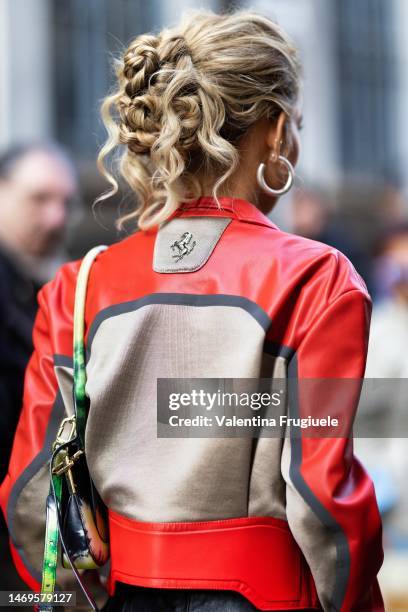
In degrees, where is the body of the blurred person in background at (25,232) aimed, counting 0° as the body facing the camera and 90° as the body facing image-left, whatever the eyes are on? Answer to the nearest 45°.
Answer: approximately 315°

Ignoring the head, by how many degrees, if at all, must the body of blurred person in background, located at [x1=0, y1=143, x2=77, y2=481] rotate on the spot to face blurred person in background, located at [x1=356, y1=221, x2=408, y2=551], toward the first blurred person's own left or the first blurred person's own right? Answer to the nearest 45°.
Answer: approximately 45° to the first blurred person's own left
